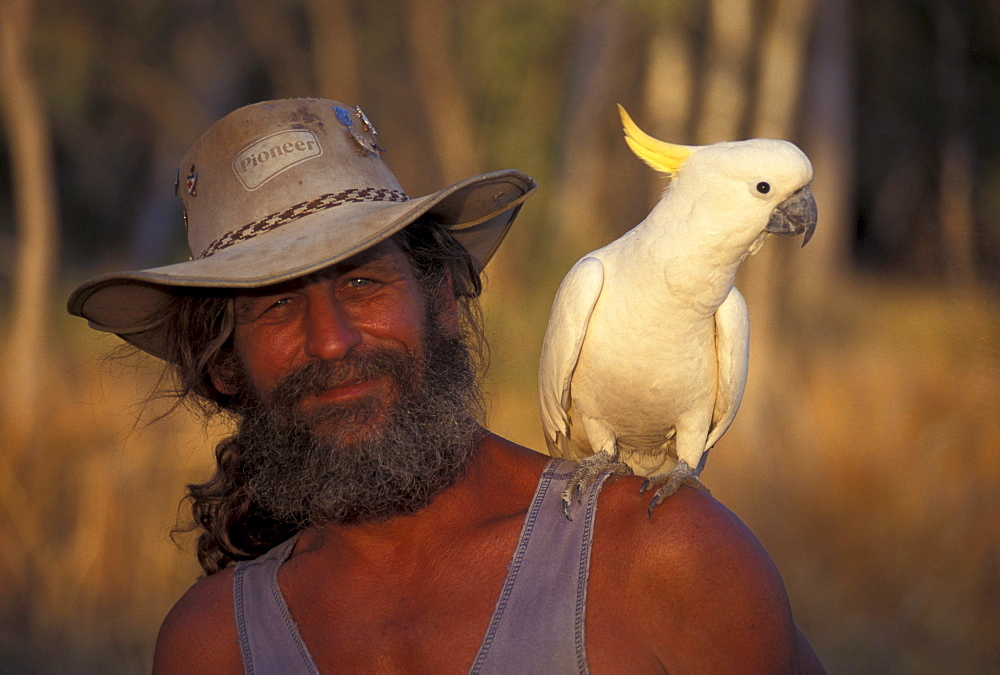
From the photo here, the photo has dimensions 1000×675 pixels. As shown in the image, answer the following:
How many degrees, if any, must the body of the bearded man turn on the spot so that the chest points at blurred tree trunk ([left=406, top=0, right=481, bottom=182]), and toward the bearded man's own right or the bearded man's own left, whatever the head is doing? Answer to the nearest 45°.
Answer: approximately 135° to the bearded man's own right

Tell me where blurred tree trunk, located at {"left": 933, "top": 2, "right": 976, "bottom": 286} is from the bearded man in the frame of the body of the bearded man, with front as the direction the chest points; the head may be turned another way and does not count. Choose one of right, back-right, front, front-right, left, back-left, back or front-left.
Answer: back

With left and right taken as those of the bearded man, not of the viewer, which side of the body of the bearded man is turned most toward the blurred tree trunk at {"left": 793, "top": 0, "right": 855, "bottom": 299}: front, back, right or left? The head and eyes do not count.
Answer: back

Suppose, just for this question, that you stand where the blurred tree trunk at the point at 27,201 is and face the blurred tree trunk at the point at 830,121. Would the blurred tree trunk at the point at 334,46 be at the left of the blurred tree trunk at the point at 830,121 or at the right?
left

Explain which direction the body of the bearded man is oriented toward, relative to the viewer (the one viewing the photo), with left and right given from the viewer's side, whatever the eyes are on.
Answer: facing the viewer and to the left of the viewer

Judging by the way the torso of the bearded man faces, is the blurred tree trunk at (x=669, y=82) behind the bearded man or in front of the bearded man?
behind

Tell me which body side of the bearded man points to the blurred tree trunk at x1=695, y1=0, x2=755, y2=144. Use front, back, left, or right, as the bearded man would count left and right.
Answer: back

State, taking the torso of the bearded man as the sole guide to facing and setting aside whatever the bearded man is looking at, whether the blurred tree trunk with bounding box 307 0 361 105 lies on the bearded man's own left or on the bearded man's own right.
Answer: on the bearded man's own right

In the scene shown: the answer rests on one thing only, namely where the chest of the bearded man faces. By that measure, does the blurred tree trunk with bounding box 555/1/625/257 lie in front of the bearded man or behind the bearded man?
behind

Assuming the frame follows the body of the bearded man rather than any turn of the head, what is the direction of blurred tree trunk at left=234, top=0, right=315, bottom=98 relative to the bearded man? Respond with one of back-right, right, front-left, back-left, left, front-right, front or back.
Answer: back-right
